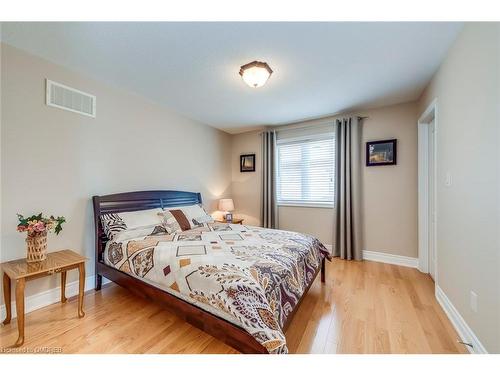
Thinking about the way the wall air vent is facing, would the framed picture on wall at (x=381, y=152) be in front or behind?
in front

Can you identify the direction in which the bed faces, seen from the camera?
facing the viewer and to the right of the viewer

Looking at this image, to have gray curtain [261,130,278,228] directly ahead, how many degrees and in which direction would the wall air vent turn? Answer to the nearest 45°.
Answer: approximately 45° to its left

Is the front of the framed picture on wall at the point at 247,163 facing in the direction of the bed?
yes

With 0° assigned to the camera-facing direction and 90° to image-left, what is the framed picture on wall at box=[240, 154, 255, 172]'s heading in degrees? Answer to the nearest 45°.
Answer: approximately 0°

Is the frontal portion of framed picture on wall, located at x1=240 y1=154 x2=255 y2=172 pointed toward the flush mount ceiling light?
yes

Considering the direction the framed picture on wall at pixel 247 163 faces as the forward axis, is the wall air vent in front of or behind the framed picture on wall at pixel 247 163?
in front

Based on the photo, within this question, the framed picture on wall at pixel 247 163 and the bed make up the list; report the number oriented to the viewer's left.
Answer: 0

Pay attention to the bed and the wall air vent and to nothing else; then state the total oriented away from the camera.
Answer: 0

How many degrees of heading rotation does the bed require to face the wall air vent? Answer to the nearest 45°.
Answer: approximately 180°

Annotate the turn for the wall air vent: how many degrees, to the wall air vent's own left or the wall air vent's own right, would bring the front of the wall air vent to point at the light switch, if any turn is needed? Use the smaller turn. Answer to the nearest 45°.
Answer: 0° — it already faces it

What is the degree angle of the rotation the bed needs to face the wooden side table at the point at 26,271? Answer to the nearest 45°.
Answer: approximately 135° to its right

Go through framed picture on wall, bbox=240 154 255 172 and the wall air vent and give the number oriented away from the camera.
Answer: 0

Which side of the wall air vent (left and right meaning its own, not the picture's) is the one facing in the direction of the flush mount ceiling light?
front

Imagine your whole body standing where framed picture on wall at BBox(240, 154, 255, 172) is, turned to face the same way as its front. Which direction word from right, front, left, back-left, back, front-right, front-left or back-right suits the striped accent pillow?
front-right
